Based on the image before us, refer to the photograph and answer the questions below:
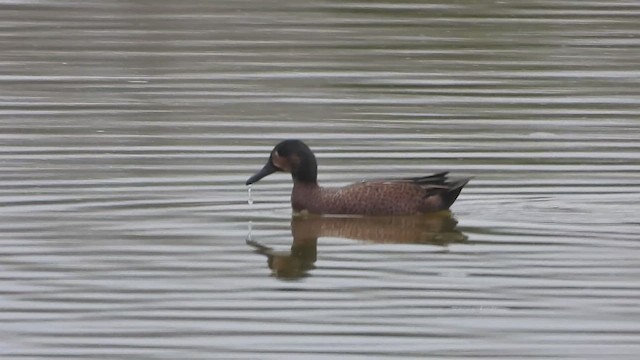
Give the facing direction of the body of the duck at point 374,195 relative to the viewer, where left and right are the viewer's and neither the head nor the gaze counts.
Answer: facing to the left of the viewer

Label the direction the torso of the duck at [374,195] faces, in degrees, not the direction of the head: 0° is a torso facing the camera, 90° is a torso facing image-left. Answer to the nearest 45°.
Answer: approximately 90°
